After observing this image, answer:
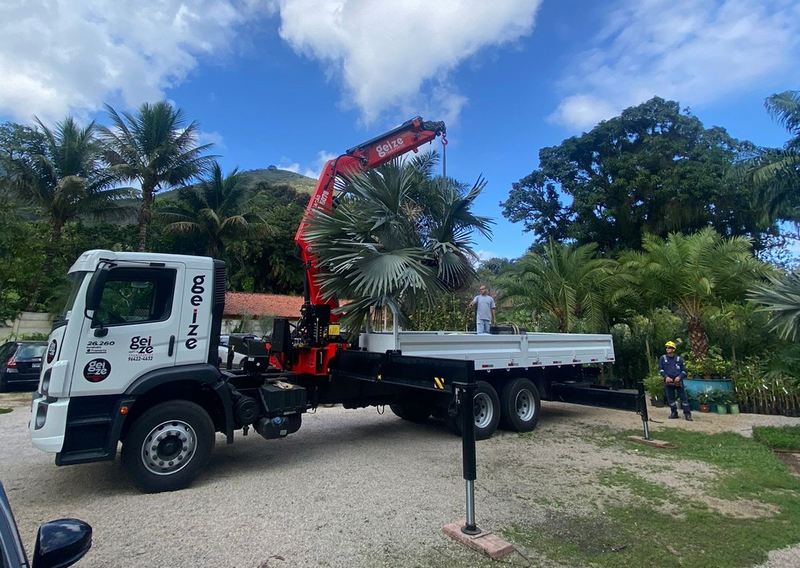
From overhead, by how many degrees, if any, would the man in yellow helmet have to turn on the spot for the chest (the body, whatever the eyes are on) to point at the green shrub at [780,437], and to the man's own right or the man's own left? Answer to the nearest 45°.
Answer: approximately 45° to the man's own left

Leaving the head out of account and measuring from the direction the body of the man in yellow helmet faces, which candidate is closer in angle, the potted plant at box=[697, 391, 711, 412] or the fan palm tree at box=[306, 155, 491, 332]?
the fan palm tree

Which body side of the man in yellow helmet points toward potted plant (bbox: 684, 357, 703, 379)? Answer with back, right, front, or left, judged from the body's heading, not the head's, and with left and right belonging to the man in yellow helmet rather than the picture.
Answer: back

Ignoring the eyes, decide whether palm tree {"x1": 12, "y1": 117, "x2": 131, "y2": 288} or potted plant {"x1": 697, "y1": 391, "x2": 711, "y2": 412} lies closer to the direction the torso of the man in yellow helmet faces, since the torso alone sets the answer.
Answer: the palm tree

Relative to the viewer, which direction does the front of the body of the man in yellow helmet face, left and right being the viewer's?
facing the viewer

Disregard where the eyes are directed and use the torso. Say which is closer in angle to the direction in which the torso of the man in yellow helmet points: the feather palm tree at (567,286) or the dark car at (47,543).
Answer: the dark car

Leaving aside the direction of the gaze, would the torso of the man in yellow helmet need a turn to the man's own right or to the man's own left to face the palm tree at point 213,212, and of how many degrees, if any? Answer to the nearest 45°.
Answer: approximately 90° to the man's own right

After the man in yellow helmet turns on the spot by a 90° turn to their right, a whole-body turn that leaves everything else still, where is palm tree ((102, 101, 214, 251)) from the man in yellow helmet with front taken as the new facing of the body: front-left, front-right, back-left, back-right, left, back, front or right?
front

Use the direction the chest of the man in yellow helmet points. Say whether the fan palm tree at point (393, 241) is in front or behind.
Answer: in front
